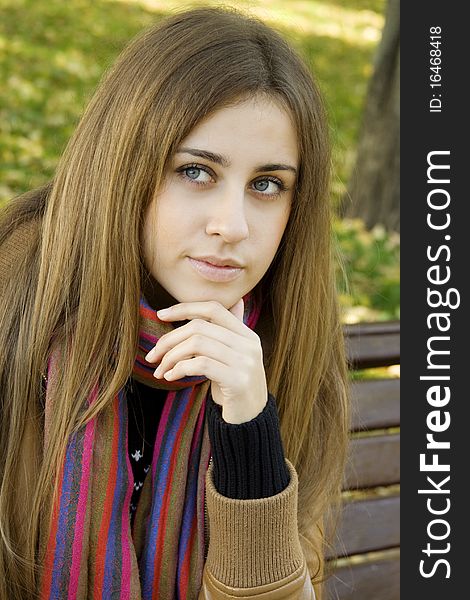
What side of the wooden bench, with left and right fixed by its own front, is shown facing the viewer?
front
